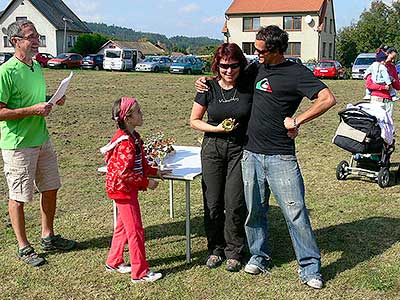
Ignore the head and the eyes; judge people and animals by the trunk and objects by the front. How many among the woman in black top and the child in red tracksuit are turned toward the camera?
1

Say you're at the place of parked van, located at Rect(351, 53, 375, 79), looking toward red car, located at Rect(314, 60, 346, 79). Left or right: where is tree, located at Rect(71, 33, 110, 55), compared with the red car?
right

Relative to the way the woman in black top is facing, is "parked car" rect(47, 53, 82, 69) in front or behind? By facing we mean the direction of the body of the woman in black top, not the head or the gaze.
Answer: behind

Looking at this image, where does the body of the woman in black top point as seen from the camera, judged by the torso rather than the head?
toward the camera

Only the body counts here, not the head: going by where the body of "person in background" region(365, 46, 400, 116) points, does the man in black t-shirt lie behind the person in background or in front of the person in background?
in front

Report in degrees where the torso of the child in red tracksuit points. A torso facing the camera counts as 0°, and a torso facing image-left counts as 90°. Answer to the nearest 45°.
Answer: approximately 270°

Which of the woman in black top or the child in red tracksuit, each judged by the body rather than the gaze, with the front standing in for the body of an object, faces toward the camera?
the woman in black top

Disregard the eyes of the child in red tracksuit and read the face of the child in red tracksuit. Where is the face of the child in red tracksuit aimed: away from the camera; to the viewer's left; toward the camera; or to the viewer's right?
to the viewer's right

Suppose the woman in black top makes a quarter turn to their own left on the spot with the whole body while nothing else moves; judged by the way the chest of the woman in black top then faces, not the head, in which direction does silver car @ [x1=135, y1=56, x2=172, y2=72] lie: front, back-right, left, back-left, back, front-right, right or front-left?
left

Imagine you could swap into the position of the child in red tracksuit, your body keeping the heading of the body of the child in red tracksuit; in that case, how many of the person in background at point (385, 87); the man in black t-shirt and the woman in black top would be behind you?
0

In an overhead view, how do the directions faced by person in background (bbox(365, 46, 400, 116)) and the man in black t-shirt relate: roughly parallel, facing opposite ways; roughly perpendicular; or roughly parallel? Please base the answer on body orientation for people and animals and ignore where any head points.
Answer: roughly parallel

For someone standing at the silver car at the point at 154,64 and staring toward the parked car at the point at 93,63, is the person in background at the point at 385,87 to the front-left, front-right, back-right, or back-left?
back-left

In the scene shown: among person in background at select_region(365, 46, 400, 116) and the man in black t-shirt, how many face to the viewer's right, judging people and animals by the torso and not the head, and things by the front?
0

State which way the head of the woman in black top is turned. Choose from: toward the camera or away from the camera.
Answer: toward the camera

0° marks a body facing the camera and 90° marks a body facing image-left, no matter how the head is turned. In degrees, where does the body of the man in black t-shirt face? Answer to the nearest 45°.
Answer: approximately 45°

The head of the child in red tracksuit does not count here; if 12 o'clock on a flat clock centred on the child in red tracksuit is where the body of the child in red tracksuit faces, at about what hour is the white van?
The white van is roughly at 9 o'clock from the child in red tracksuit.
